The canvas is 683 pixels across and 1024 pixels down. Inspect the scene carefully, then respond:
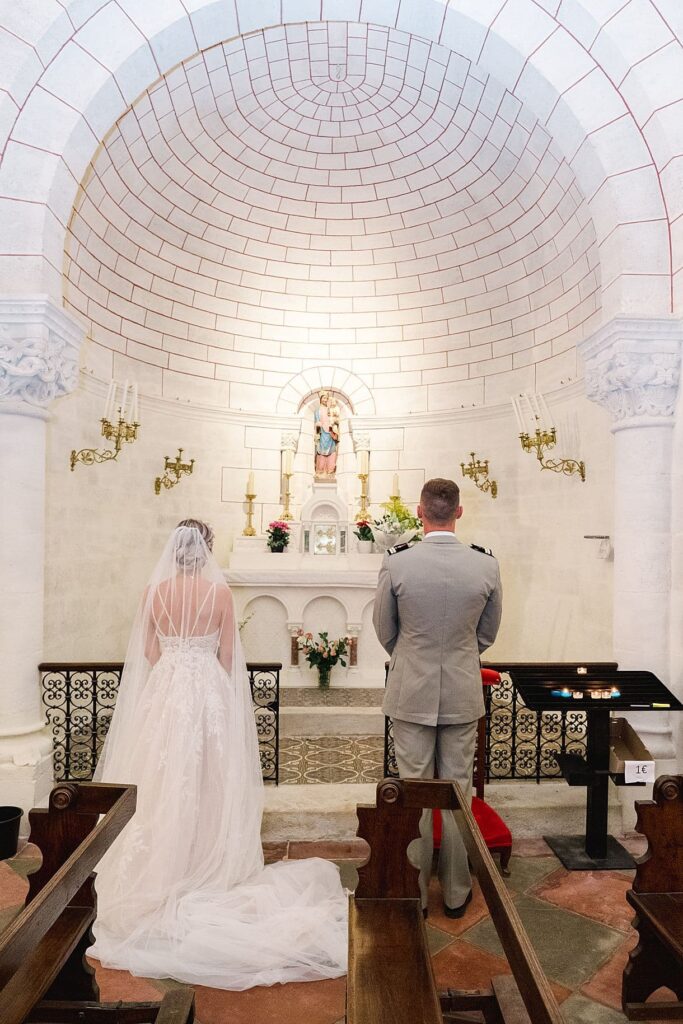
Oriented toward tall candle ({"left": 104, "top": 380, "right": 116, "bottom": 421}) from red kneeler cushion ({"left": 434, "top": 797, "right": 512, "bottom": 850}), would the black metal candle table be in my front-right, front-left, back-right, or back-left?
back-right

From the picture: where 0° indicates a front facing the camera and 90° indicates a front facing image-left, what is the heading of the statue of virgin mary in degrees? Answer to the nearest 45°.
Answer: approximately 0°

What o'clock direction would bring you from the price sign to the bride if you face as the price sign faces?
The bride is roughly at 2 o'clock from the price sign.

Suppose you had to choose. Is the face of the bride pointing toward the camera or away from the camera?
away from the camera

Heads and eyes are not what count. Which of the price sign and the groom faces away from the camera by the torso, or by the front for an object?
the groom

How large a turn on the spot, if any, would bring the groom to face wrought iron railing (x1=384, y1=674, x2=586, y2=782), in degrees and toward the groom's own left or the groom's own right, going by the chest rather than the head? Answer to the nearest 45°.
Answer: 0° — they already face it

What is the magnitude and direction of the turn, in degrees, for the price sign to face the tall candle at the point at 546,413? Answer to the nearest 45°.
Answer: approximately 180°

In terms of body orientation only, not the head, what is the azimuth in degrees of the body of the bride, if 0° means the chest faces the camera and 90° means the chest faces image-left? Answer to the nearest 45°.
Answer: approximately 180°

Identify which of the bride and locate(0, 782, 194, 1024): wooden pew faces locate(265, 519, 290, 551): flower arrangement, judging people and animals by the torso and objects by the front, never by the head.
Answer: the bride

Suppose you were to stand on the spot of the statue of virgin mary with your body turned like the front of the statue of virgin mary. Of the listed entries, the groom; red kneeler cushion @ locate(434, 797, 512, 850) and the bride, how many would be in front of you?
3
